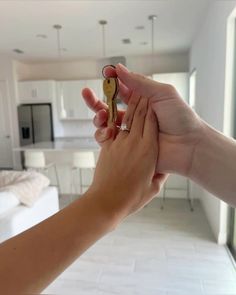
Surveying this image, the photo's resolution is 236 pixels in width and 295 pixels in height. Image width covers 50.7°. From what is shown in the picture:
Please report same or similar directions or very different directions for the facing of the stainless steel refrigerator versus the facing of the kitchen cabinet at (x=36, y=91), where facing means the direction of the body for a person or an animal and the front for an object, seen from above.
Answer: same or similar directions

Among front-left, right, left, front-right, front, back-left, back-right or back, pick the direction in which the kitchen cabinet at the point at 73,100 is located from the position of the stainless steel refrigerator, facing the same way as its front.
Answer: left

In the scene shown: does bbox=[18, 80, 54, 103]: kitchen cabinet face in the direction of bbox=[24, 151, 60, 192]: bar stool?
yes

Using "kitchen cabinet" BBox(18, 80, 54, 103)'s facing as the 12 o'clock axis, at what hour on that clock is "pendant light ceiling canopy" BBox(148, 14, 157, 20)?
The pendant light ceiling canopy is roughly at 11 o'clock from the kitchen cabinet.

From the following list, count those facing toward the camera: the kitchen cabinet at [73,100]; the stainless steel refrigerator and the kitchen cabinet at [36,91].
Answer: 3

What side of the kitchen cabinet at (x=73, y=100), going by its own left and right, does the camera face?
front

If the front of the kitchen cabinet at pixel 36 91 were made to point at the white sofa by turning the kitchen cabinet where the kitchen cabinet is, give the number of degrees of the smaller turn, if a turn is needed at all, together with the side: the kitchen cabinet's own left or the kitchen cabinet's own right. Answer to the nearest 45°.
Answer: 0° — it already faces it

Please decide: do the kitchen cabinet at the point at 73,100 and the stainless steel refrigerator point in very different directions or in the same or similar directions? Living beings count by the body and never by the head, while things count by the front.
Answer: same or similar directions

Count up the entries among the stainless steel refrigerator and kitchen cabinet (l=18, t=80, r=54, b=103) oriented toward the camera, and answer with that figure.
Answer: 2

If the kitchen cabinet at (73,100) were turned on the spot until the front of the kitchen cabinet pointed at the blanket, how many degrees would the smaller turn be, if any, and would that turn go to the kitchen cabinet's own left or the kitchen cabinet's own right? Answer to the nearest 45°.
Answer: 0° — it already faces it

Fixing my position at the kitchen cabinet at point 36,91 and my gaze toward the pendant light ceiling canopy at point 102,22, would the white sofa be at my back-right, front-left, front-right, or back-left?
front-right

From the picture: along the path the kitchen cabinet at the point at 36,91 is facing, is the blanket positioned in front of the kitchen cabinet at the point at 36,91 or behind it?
in front

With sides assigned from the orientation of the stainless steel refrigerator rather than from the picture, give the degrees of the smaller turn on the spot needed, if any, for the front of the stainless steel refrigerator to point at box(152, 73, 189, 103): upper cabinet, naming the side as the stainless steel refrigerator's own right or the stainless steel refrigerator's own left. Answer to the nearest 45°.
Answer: approximately 45° to the stainless steel refrigerator's own left

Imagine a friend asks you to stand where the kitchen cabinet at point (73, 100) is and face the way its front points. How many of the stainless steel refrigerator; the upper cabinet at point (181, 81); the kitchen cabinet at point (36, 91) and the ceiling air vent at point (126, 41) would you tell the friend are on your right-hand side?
2

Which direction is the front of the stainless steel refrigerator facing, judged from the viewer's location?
facing the viewer

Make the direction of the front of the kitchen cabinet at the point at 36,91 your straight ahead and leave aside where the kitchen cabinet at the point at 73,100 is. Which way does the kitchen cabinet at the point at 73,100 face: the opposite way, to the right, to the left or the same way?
the same way

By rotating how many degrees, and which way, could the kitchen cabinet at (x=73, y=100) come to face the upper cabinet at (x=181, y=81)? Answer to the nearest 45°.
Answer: approximately 45° to its left
